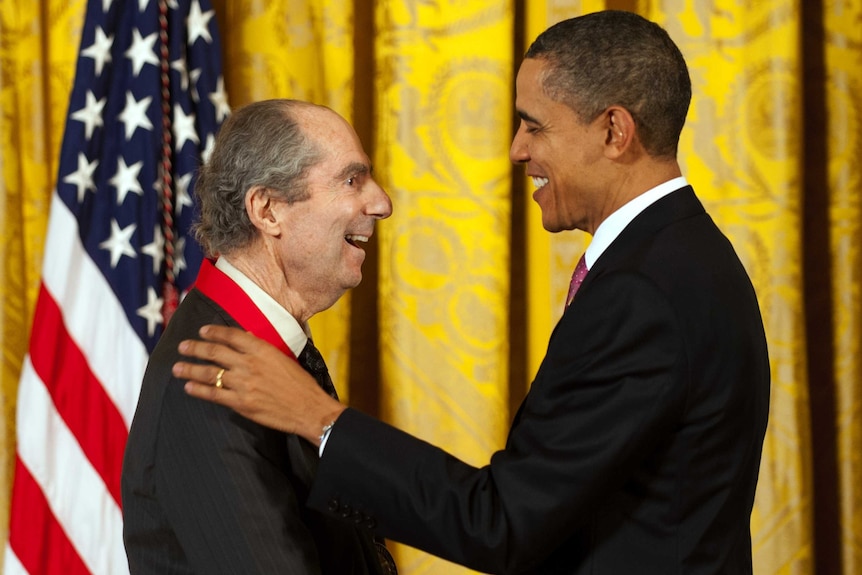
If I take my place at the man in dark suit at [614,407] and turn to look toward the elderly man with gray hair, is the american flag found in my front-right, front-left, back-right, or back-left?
front-right

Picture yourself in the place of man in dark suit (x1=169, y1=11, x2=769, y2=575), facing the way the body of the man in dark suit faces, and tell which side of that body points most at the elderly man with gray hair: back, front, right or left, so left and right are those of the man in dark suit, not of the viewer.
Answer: front

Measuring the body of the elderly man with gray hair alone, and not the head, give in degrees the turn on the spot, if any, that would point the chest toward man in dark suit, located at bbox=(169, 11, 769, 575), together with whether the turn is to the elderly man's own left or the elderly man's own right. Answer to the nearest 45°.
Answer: approximately 45° to the elderly man's own right

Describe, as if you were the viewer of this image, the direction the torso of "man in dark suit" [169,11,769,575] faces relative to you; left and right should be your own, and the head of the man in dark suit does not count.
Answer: facing to the left of the viewer

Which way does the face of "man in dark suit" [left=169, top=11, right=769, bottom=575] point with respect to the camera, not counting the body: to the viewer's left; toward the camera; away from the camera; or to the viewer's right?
to the viewer's left

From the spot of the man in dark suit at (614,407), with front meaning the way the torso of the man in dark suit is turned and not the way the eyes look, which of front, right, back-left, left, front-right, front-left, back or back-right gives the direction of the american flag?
front-right

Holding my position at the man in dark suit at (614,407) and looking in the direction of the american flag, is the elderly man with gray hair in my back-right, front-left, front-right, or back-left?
front-left

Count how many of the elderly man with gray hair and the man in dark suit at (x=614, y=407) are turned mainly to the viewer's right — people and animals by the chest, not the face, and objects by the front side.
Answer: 1

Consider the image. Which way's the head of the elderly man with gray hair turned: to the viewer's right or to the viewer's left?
to the viewer's right

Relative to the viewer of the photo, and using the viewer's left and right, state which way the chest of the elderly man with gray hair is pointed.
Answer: facing to the right of the viewer

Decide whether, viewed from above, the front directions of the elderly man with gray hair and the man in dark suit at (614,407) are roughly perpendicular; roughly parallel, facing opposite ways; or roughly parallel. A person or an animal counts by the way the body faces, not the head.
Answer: roughly parallel, facing opposite ways
